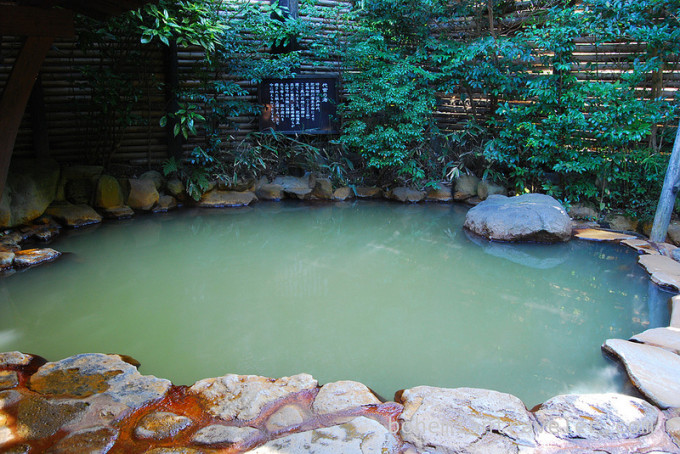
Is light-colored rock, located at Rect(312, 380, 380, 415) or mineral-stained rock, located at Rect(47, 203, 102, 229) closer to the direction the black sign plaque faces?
the light-colored rock

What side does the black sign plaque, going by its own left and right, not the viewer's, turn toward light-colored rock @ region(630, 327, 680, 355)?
front

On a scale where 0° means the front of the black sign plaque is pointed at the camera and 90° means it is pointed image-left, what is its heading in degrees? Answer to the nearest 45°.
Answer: approximately 0°

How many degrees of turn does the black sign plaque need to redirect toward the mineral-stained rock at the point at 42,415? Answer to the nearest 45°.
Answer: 0° — it already faces it

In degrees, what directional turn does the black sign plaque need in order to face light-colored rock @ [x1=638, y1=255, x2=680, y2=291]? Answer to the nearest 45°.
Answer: approximately 45° to its left

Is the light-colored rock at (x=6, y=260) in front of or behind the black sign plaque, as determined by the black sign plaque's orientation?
in front

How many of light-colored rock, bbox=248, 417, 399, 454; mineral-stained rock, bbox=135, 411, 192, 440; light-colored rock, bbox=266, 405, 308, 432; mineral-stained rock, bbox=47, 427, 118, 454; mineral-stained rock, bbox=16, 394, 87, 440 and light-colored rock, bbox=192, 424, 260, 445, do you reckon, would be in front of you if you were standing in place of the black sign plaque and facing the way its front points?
6

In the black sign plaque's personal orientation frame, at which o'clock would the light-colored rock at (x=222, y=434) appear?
The light-colored rock is roughly at 12 o'clock from the black sign plaque.

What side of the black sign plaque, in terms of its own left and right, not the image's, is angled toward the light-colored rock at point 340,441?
front

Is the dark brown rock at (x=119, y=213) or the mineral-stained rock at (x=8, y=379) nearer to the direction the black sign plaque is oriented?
the mineral-stained rock

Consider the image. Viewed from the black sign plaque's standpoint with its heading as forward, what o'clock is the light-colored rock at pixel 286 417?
The light-colored rock is roughly at 12 o'clock from the black sign plaque.

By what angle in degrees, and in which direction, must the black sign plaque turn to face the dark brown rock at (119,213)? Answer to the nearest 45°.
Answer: approximately 45° to its right

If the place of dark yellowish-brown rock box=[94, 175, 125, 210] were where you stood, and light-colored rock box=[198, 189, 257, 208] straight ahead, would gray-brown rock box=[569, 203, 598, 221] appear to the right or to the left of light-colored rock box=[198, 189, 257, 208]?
right
